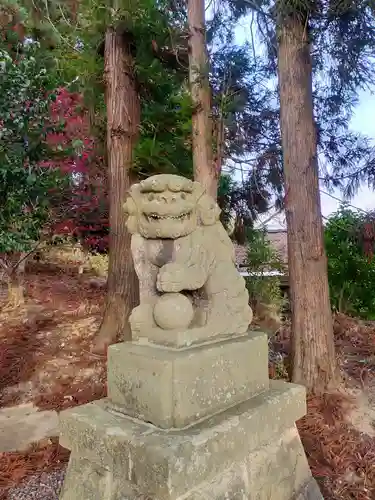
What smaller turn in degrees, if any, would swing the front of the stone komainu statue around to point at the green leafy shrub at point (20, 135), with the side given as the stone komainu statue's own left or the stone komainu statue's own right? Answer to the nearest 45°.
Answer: approximately 90° to the stone komainu statue's own right

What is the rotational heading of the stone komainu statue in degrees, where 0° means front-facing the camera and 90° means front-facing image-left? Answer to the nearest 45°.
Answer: approximately 45°

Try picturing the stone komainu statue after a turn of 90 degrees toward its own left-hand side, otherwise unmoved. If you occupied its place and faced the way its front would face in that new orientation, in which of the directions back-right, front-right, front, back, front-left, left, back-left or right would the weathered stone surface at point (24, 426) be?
back

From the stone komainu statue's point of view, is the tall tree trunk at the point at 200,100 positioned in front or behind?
behind
